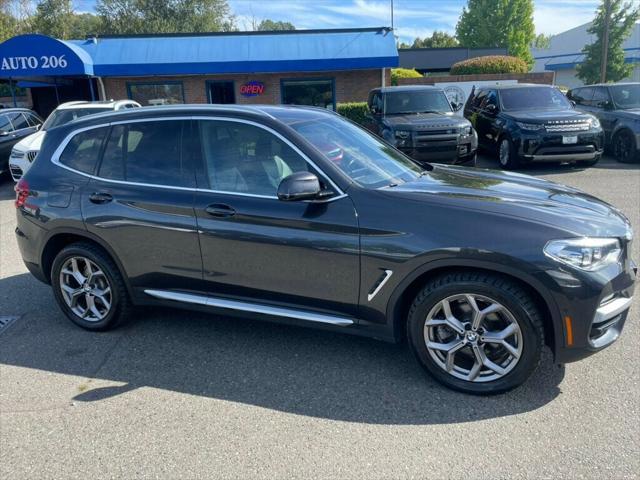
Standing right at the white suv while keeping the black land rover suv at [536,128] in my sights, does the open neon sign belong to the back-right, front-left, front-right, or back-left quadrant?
front-left

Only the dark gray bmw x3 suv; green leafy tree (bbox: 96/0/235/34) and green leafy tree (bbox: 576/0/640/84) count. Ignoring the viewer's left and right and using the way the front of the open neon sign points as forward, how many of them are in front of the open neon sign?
1

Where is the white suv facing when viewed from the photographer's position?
facing the viewer and to the left of the viewer

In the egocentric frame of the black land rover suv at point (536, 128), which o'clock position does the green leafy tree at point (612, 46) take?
The green leafy tree is roughly at 8 o'clock from the black land rover suv.

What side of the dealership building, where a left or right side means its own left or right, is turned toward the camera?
front

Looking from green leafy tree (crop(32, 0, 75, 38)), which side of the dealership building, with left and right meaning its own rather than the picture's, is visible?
back

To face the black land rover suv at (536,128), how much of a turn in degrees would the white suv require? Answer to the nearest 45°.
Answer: approximately 90° to its left

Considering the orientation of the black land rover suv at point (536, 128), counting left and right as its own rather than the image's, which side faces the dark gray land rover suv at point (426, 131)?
right

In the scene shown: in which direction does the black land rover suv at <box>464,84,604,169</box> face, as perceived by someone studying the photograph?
facing the viewer and to the right of the viewer

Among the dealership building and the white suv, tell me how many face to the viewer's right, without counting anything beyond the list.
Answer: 0

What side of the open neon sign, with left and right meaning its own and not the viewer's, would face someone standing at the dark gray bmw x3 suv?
front

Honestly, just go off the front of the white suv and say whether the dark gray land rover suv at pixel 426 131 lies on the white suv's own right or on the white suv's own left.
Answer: on the white suv's own left

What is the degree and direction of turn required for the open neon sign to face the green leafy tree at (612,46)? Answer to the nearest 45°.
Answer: approximately 135° to its left

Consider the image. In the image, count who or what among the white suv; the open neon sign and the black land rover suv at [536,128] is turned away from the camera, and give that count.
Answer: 0

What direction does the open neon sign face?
toward the camera

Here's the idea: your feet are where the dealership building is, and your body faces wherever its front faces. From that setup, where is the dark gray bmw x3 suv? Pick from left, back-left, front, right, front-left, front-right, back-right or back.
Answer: front

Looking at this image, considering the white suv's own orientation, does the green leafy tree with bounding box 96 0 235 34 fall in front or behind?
behind
